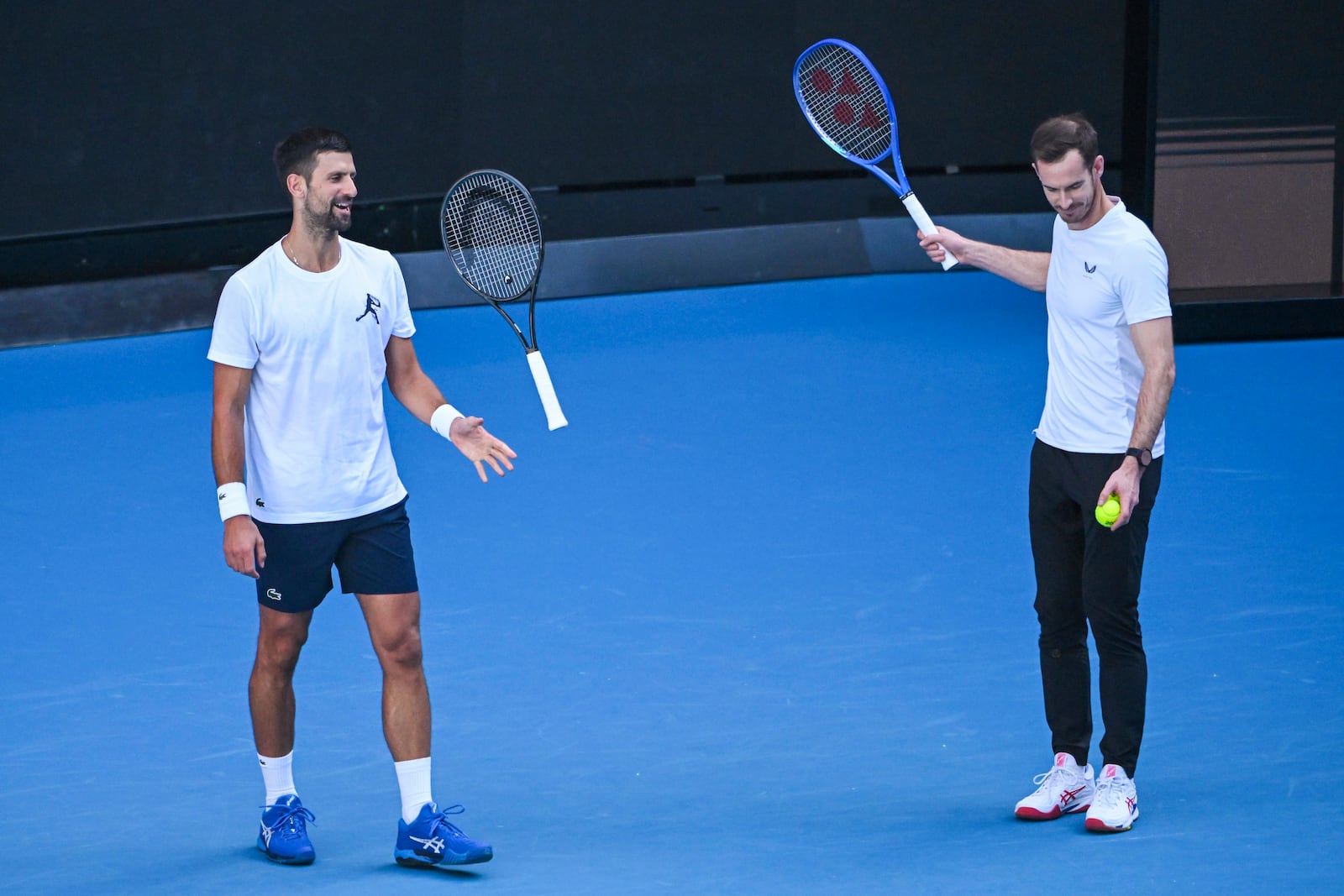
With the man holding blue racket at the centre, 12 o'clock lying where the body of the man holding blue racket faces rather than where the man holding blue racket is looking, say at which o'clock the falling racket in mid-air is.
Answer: The falling racket in mid-air is roughly at 2 o'clock from the man holding blue racket.

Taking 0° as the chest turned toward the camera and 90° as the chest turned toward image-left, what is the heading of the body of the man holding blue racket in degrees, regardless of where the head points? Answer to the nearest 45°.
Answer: approximately 45°

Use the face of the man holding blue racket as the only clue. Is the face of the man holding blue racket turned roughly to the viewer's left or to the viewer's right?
to the viewer's left
